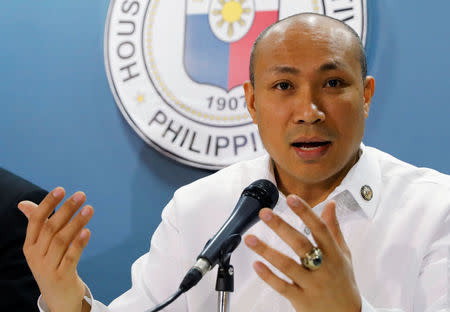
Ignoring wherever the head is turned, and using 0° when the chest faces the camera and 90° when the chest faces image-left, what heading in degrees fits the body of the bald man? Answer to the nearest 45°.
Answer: approximately 0°

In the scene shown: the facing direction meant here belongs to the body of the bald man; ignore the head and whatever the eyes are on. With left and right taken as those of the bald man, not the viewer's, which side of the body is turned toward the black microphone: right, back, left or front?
front
